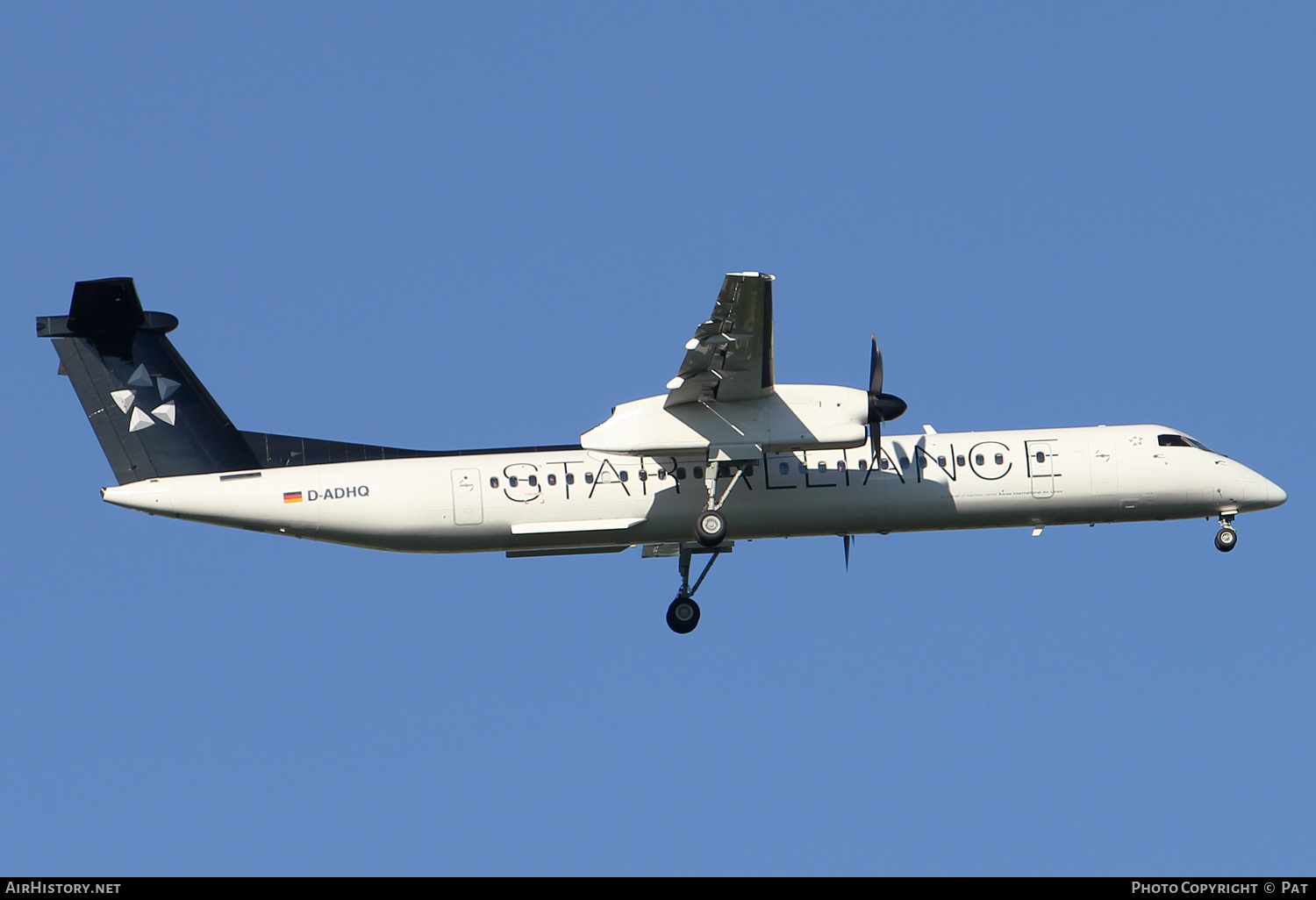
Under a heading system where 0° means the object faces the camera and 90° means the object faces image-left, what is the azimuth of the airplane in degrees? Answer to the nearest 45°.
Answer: approximately 270°
